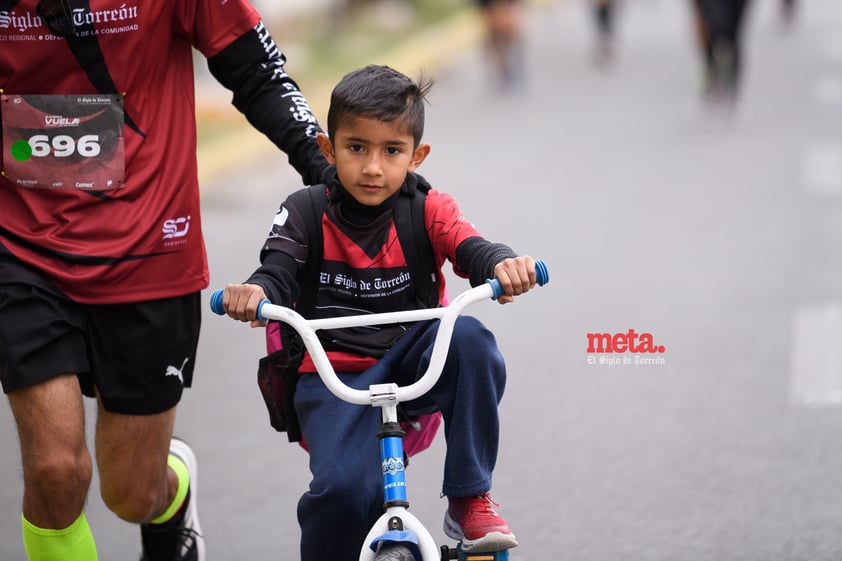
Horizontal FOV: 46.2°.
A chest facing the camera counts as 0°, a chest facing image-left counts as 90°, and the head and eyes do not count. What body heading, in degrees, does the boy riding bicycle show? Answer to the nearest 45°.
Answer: approximately 0°

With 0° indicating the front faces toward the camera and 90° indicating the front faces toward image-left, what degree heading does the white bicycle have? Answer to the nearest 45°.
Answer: approximately 0°
